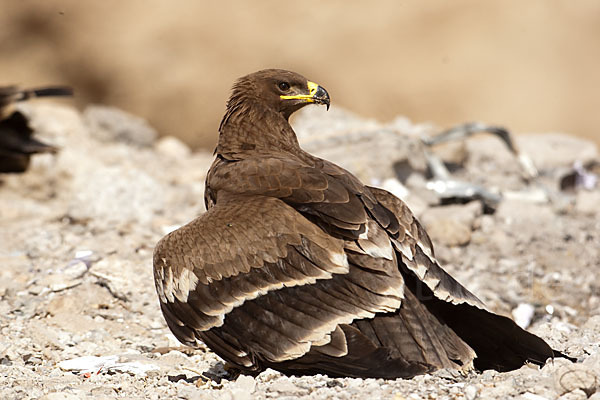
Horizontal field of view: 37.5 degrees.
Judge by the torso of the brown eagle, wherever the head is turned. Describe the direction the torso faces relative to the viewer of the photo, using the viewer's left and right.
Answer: facing away from the viewer and to the left of the viewer

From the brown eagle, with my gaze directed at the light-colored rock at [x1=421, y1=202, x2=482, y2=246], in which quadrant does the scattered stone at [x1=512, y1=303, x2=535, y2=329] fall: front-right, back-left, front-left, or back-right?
front-right

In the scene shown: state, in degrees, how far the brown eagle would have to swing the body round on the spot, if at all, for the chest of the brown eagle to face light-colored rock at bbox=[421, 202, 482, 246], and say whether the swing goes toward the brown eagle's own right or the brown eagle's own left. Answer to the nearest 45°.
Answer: approximately 45° to the brown eagle's own right

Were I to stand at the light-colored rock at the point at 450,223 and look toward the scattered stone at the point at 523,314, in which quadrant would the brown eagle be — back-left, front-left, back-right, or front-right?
front-right

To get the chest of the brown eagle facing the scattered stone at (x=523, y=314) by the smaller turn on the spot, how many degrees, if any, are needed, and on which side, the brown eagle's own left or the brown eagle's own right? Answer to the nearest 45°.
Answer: approximately 90° to the brown eagle's own right

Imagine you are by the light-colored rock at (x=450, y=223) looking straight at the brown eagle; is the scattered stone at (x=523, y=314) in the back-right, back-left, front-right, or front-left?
front-left
